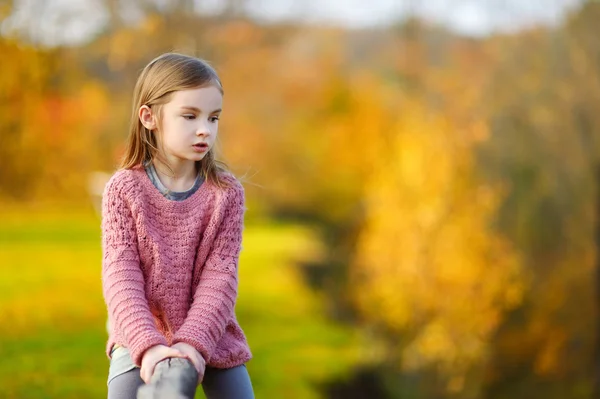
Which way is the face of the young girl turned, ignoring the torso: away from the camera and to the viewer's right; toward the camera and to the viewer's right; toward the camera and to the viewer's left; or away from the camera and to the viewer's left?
toward the camera and to the viewer's right

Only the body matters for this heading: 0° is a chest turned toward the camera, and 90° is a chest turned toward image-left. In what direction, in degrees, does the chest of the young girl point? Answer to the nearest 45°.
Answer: approximately 0°
